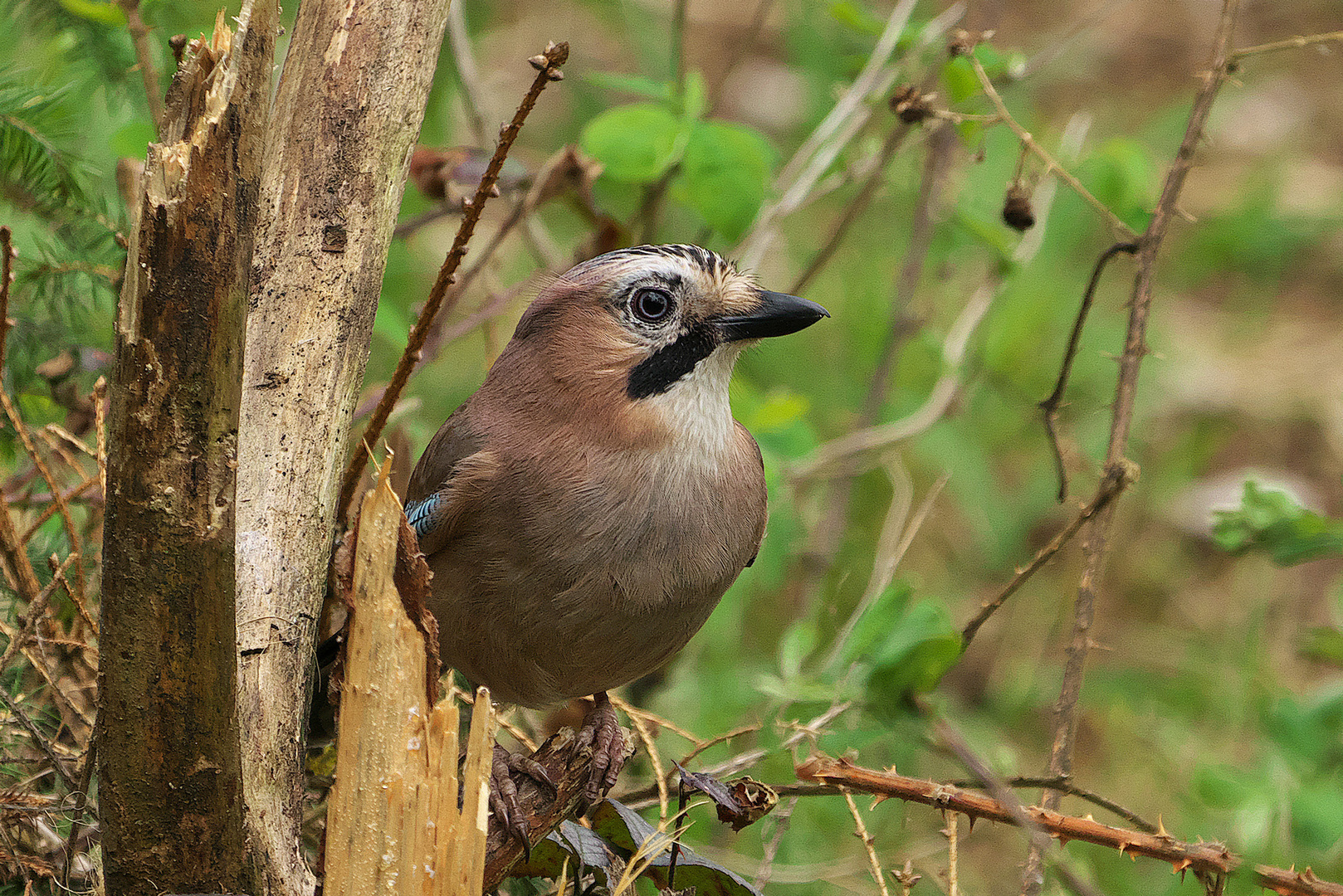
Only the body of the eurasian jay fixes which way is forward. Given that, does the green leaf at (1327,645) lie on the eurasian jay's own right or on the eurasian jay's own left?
on the eurasian jay's own left

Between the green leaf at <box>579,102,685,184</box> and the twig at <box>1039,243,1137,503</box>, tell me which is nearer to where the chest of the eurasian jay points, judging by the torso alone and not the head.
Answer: the twig

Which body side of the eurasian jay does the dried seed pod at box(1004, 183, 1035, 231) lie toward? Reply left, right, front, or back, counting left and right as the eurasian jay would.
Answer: left

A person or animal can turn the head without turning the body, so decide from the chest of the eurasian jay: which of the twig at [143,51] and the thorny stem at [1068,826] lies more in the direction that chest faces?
the thorny stem

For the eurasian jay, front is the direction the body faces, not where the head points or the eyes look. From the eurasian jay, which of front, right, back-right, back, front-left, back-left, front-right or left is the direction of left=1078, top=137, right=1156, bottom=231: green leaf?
left

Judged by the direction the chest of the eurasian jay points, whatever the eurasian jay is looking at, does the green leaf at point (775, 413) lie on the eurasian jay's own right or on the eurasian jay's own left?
on the eurasian jay's own left

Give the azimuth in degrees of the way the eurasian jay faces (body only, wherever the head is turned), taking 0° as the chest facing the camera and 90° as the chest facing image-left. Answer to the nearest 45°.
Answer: approximately 315°
